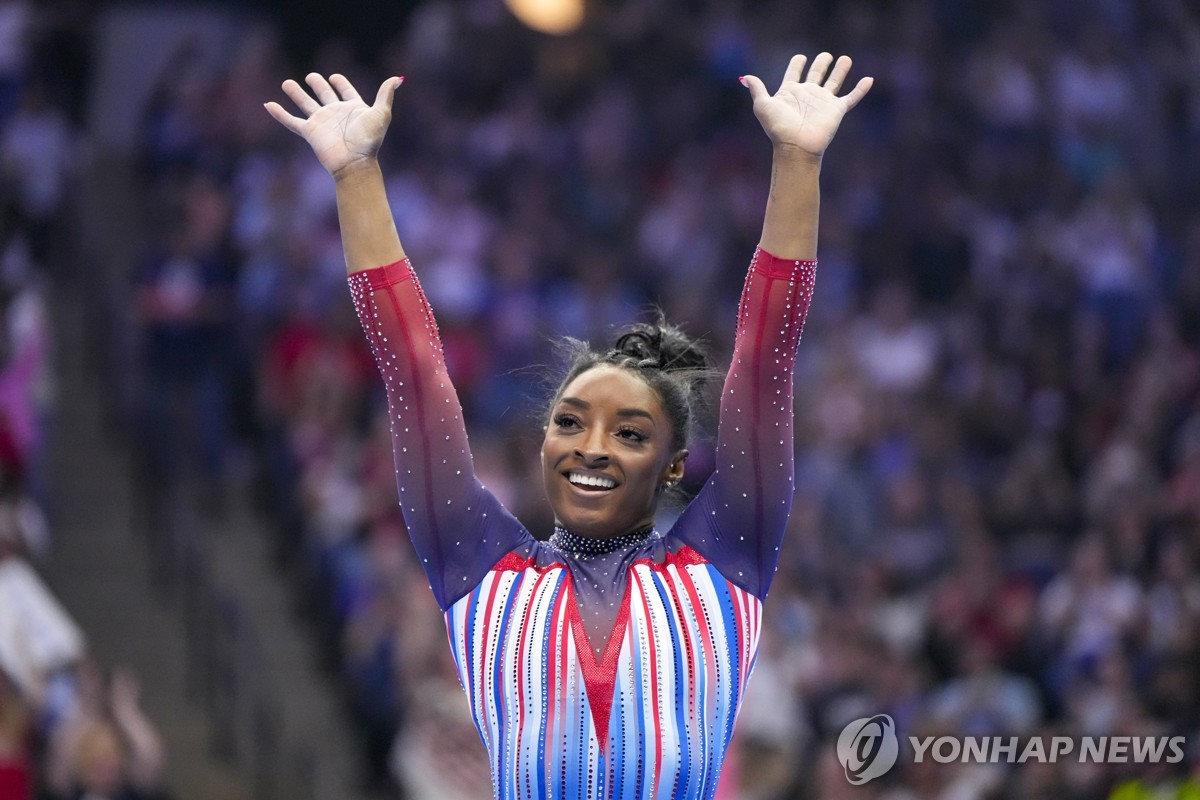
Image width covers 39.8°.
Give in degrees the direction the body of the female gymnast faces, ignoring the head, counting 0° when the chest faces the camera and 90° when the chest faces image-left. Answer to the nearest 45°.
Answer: approximately 0°
